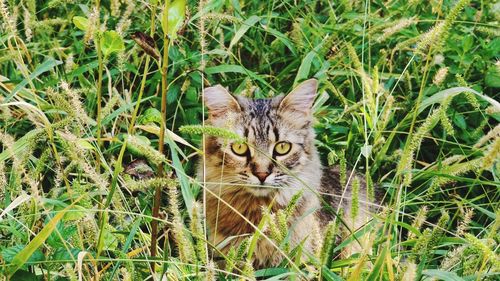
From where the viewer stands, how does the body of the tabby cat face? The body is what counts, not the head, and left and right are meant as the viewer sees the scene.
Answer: facing the viewer and to the left of the viewer
